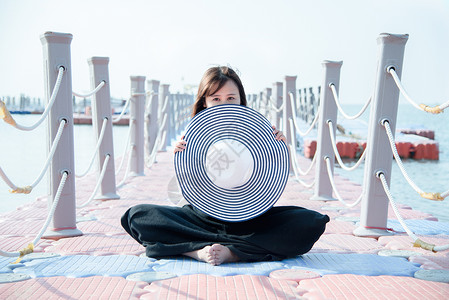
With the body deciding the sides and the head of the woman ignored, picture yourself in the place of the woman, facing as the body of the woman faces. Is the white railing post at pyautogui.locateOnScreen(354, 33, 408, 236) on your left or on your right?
on your left

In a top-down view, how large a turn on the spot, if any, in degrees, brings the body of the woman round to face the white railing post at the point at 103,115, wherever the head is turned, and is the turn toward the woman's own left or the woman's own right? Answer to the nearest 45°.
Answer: approximately 135° to the woman's own right

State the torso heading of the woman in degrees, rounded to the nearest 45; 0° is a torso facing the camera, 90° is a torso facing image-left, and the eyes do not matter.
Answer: approximately 0°

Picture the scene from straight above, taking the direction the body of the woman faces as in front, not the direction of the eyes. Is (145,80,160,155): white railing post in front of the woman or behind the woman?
behind

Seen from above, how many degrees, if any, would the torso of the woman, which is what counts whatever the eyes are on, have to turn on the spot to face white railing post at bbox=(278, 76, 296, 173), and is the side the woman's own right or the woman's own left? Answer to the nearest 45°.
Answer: approximately 180°

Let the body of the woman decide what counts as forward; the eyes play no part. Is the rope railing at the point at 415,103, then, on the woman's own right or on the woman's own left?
on the woman's own left
